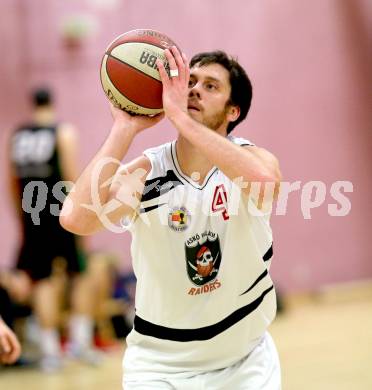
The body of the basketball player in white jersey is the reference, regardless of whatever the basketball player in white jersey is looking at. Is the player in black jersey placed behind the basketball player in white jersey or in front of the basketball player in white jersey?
behind

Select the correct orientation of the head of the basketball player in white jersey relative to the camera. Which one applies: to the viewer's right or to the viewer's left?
to the viewer's left

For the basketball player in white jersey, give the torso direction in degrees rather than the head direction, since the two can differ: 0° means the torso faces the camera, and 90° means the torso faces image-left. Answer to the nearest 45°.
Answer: approximately 0°
